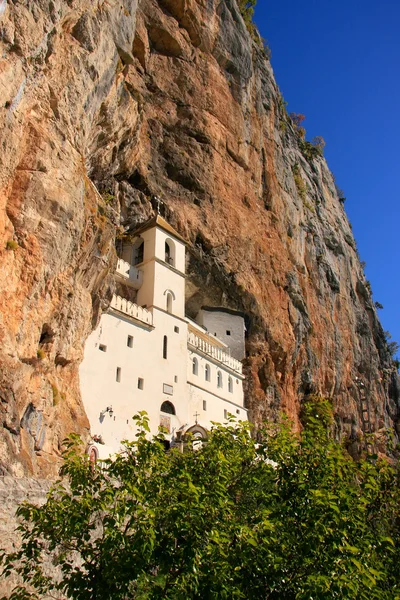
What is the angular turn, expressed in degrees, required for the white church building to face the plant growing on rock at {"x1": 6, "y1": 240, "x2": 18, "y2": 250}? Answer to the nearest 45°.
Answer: approximately 45° to its right

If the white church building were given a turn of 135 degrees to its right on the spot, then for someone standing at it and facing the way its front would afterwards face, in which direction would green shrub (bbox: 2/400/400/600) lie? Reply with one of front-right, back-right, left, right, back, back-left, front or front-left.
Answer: left

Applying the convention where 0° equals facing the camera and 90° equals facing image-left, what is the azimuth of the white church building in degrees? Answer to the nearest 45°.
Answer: approximately 315°
